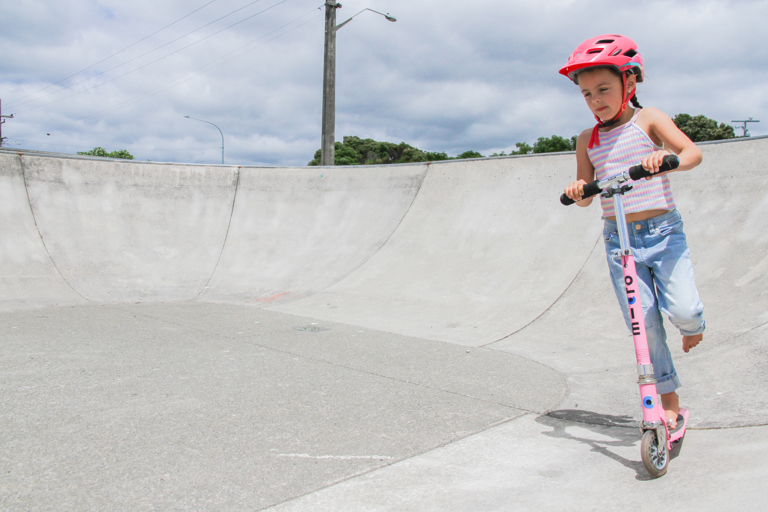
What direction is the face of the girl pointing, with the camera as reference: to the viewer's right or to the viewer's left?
to the viewer's left

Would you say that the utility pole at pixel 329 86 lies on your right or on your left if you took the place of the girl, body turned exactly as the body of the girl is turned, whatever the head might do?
on your right

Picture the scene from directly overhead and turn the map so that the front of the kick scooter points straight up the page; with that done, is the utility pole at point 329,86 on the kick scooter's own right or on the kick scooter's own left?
on the kick scooter's own right

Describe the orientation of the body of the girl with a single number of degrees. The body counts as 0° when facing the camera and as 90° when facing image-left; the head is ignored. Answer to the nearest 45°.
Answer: approximately 45°

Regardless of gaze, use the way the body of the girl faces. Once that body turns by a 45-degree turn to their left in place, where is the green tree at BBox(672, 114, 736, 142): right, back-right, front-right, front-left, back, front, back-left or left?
back

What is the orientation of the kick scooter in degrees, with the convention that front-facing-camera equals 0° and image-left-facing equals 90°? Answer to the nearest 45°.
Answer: approximately 45°
